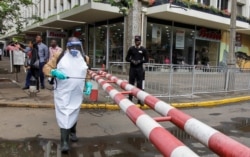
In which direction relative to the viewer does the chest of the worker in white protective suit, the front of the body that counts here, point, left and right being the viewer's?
facing the viewer

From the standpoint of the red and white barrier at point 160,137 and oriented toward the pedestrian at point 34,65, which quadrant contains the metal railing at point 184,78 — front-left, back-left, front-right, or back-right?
front-right

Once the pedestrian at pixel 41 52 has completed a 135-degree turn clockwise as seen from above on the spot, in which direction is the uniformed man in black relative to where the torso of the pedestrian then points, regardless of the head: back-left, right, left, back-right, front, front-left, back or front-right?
back-right

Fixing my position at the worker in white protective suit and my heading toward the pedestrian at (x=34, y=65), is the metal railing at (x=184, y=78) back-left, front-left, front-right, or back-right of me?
front-right

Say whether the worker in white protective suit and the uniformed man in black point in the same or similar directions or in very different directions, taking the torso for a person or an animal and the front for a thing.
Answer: same or similar directions

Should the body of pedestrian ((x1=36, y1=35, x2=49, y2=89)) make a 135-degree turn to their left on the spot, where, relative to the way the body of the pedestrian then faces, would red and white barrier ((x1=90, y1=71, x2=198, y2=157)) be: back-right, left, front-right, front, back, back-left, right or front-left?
right

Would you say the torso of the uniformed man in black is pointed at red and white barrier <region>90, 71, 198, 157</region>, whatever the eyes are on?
yes

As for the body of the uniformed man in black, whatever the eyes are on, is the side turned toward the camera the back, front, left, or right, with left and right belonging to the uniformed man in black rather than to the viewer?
front

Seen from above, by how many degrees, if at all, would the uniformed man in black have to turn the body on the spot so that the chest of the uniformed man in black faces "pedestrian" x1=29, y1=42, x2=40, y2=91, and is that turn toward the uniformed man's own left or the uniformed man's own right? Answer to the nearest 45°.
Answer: approximately 135° to the uniformed man's own right

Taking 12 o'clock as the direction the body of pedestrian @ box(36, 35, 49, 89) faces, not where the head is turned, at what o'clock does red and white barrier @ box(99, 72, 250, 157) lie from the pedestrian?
The red and white barrier is roughly at 10 o'clock from the pedestrian.

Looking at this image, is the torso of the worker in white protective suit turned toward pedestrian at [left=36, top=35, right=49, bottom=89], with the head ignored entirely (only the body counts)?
no

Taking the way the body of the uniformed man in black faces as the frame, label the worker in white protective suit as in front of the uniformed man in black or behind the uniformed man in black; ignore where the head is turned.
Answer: in front

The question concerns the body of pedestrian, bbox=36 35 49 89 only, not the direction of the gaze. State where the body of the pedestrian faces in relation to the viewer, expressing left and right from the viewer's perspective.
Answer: facing the viewer and to the left of the viewer

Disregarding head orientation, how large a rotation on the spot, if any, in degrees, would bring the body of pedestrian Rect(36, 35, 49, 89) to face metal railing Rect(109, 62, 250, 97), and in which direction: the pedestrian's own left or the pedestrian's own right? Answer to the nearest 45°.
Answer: approximately 135° to the pedestrian's own left

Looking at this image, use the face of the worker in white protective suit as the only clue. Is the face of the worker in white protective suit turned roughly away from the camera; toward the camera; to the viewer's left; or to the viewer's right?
toward the camera

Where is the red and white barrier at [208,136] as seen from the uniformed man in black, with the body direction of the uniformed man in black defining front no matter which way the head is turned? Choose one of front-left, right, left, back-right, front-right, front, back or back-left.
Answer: front
